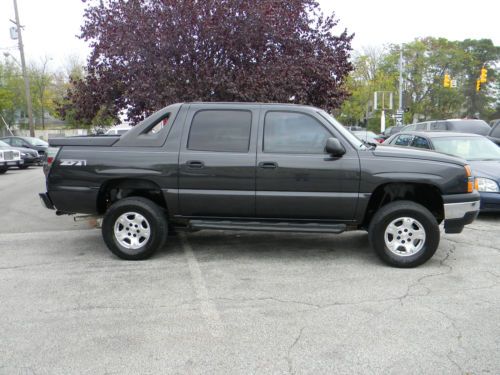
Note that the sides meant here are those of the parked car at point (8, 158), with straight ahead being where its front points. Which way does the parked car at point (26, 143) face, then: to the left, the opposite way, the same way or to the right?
the same way

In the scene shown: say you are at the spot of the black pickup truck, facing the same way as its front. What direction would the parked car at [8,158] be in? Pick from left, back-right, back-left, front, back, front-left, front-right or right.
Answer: back-left

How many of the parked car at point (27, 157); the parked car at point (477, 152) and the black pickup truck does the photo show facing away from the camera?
0

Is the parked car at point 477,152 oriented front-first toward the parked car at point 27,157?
no

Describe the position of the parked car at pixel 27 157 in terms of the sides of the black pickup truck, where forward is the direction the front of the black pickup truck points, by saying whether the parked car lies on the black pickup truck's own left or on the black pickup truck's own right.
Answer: on the black pickup truck's own left

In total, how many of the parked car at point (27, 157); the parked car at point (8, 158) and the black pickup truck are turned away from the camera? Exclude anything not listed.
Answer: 0

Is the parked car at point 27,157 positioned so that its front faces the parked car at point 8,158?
no

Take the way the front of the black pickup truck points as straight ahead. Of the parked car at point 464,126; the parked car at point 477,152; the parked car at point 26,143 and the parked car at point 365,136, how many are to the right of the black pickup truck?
0

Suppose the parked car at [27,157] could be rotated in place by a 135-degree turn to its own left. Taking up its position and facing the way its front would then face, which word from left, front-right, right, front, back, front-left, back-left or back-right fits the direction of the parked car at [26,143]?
front

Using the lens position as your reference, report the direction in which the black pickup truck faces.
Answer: facing to the right of the viewer

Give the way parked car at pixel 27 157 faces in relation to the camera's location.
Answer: facing the viewer and to the right of the viewer

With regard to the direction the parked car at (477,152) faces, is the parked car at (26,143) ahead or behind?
behind
